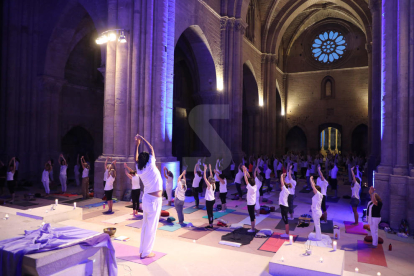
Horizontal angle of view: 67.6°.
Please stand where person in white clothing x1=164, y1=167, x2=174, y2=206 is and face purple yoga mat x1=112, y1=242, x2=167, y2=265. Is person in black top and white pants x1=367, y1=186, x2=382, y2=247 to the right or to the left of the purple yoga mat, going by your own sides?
left

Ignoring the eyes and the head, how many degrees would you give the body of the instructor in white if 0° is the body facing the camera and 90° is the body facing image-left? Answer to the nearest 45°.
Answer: approximately 225°

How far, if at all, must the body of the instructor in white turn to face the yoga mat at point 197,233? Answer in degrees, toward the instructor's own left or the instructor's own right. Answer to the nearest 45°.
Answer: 0° — they already face it

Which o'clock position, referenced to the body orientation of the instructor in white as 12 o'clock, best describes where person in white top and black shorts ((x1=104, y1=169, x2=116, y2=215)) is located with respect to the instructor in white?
The person in white top and black shorts is roughly at 10 o'clock from the instructor in white.

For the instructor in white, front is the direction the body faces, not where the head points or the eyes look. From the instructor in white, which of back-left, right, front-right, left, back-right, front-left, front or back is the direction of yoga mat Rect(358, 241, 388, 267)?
front-right

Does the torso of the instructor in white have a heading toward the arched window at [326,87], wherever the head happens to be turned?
yes

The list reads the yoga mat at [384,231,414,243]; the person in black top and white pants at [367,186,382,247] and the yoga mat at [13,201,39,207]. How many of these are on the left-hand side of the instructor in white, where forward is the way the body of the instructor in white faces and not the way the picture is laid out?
1

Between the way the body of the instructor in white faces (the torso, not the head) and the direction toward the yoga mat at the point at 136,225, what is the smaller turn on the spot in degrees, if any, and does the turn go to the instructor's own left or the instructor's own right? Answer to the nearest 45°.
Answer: approximately 45° to the instructor's own left

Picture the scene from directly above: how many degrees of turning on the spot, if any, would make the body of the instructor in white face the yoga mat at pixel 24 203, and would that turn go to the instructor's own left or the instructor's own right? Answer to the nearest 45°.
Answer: approximately 90° to the instructor's own left
